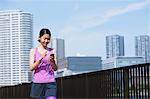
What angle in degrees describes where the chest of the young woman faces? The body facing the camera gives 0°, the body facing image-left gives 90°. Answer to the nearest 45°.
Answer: approximately 315°

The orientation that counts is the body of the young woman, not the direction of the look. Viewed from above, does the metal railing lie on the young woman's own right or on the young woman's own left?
on the young woman's own left
